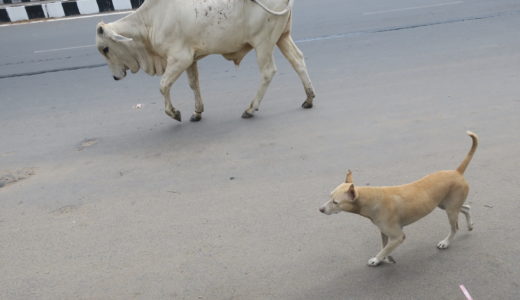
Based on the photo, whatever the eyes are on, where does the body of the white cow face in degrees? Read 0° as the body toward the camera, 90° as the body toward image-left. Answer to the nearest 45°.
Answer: approximately 90°

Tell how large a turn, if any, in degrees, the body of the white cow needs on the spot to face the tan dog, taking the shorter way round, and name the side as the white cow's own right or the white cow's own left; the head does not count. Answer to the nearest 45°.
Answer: approximately 90° to the white cow's own left
